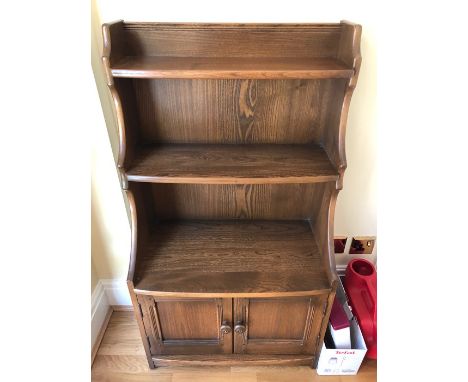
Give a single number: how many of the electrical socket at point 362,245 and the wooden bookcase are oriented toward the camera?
2

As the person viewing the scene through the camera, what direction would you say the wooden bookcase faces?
facing the viewer

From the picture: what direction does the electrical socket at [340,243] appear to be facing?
toward the camera

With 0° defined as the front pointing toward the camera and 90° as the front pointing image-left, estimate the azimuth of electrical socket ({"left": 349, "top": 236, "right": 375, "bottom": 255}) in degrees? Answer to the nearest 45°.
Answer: approximately 0°

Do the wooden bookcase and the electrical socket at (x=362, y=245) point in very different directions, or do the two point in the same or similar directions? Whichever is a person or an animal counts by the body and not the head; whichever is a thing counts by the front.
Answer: same or similar directions

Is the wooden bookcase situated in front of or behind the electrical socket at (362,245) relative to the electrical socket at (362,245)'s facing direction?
in front

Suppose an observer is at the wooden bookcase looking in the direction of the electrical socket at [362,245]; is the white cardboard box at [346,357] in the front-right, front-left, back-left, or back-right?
front-right
